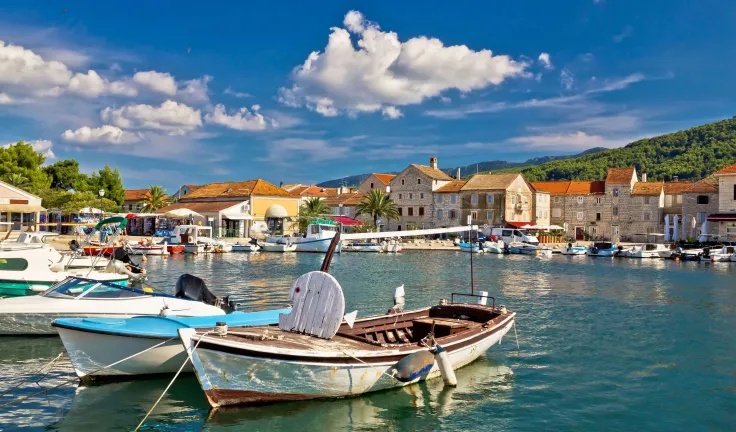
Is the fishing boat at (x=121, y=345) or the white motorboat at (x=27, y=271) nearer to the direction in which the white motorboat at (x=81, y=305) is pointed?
the white motorboat

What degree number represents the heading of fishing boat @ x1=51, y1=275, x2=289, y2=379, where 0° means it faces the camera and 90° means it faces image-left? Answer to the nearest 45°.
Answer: approximately 45°

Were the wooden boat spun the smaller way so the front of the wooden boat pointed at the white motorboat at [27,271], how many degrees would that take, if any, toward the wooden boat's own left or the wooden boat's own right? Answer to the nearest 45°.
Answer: approximately 90° to the wooden boat's own right

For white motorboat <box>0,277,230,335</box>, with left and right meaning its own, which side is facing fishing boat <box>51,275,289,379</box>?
left

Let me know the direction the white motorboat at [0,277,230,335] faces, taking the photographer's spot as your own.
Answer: facing to the left of the viewer

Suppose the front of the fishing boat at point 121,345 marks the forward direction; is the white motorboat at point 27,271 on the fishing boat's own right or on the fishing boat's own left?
on the fishing boat's own right

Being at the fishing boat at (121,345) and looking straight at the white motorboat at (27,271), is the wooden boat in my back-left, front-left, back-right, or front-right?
back-right

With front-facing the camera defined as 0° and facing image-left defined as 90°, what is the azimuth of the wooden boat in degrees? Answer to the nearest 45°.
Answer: approximately 45°

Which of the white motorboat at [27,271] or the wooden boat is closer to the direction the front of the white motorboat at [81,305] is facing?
the white motorboat
